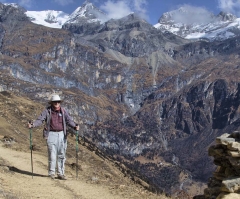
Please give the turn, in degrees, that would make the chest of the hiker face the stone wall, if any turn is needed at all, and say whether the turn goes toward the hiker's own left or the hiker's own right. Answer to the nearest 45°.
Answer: approximately 90° to the hiker's own left

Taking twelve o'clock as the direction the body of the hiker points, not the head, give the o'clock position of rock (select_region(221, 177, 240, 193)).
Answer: The rock is roughly at 10 o'clock from the hiker.

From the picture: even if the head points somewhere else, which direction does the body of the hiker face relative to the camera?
toward the camera

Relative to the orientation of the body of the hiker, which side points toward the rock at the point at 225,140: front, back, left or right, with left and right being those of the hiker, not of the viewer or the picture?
left
